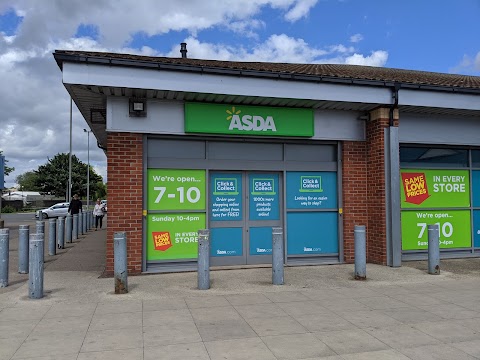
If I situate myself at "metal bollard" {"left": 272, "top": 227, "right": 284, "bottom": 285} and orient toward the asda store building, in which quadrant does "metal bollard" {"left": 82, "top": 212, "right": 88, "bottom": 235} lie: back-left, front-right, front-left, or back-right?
front-left

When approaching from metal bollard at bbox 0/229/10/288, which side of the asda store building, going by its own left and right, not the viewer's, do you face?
right

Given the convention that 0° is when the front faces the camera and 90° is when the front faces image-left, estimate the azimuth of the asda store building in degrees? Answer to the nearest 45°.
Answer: approximately 0°

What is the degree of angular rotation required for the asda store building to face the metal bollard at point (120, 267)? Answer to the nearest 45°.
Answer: approximately 45° to its right

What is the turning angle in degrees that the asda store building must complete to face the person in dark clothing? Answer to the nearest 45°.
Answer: approximately 135° to its right

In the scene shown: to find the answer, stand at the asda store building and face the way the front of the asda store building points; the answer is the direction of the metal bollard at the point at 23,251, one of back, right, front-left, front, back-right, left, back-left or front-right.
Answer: right

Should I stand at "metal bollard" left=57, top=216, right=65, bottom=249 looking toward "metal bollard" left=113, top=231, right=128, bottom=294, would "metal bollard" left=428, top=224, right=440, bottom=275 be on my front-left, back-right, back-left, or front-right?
front-left

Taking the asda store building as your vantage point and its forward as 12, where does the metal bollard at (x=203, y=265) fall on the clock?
The metal bollard is roughly at 1 o'clock from the asda store building.

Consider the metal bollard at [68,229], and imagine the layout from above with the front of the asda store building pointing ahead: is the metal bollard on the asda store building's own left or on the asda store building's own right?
on the asda store building's own right

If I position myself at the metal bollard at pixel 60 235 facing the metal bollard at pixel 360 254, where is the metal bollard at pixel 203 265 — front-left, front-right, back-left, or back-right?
front-right

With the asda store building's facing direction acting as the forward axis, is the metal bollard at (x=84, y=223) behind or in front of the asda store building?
behind

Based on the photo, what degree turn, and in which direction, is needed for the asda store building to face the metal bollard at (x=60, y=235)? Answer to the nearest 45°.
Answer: approximately 135° to its right
